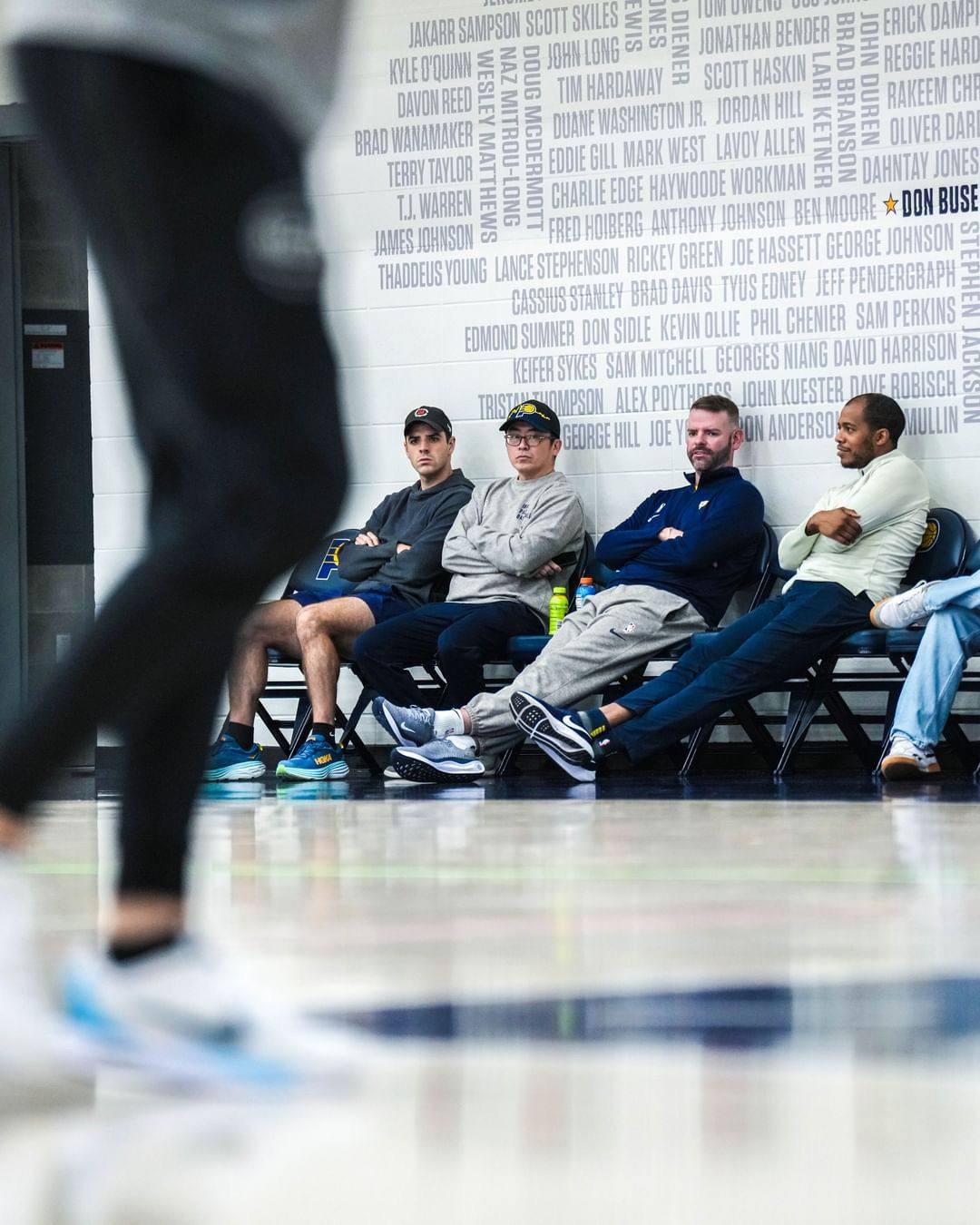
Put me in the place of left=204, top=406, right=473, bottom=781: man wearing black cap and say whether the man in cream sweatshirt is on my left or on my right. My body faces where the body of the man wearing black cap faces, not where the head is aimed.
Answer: on my left

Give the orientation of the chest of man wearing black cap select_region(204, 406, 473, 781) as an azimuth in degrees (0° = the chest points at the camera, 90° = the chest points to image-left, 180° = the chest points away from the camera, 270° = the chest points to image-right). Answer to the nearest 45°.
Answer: approximately 45°

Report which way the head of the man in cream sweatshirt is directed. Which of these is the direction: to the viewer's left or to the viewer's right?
to the viewer's left

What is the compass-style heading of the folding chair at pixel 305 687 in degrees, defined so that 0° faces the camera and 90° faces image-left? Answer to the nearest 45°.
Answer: approximately 45°

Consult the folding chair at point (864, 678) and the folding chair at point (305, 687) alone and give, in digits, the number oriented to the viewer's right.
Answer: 0
